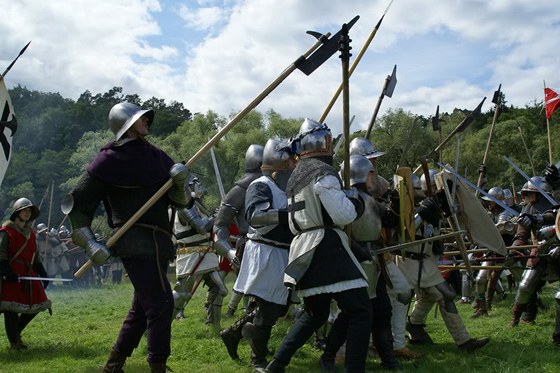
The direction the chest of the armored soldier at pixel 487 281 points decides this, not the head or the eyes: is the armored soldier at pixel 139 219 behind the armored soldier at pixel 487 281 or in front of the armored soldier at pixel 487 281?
in front

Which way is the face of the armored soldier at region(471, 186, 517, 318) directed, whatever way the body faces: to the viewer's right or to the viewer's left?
to the viewer's left

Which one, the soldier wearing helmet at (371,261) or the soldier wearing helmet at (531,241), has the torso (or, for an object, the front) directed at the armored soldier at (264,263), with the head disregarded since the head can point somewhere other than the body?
the soldier wearing helmet at (531,241)

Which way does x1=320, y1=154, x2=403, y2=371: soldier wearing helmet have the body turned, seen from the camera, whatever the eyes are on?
to the viewer's right

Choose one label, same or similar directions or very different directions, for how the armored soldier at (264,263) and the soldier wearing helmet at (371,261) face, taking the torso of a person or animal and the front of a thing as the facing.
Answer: same or similar directions

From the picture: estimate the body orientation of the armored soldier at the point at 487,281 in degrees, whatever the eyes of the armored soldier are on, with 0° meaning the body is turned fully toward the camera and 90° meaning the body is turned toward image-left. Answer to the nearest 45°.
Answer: approximately 45°

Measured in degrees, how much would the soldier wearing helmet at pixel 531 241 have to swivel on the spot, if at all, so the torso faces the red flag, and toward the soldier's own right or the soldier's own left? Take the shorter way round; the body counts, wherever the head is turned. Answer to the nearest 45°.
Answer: approximately 135° to the soldier's own right

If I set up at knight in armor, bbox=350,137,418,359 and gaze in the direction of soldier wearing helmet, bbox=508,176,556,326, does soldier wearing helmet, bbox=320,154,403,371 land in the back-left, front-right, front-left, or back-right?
back-right

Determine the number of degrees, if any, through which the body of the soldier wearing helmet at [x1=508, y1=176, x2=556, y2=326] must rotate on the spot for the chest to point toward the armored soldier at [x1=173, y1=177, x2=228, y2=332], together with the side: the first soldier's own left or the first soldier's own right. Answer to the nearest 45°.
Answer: approximately 45° to the first soldier's own right

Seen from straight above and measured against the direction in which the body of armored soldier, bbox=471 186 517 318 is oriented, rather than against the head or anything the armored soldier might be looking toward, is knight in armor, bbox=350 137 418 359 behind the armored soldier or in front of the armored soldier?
in front
